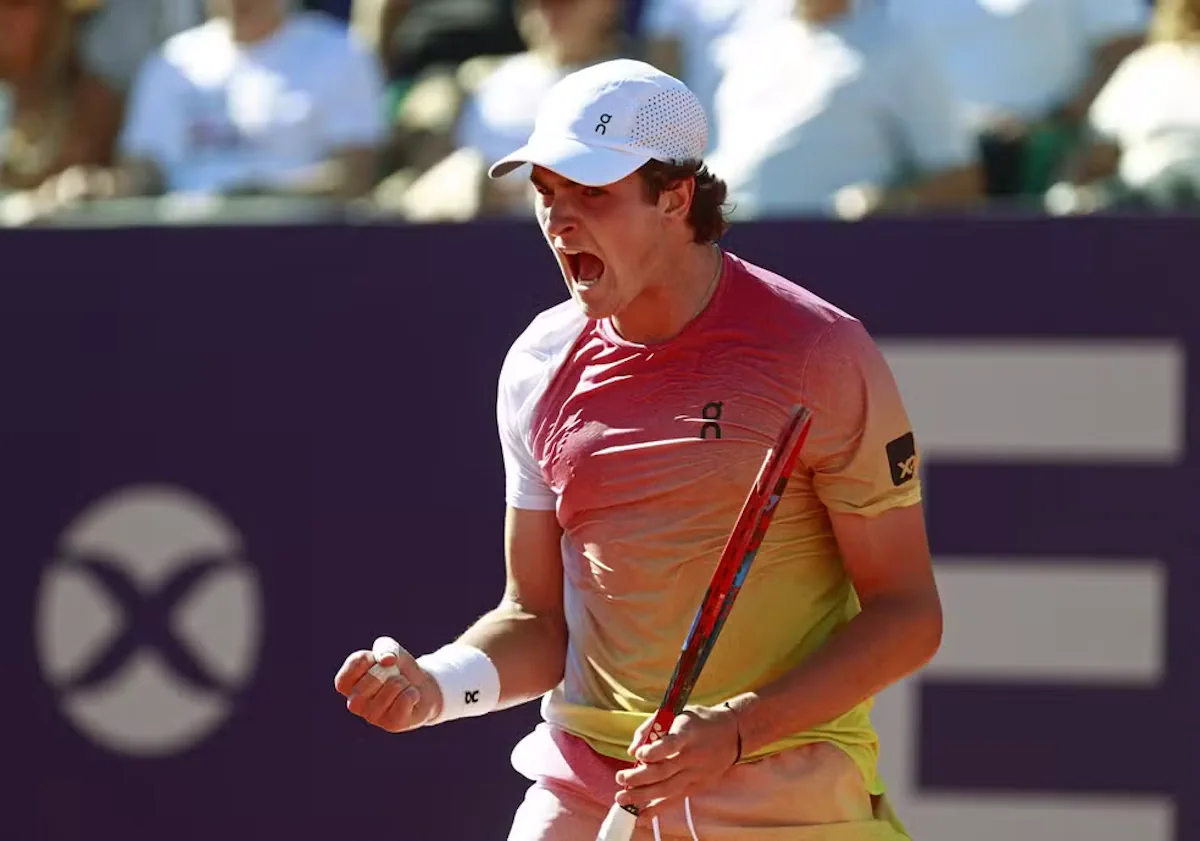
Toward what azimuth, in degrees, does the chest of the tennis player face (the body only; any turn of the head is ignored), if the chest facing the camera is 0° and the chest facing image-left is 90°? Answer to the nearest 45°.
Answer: approximately 45°

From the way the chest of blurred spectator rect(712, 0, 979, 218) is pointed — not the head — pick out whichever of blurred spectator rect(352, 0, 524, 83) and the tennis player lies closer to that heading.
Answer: the tennis player

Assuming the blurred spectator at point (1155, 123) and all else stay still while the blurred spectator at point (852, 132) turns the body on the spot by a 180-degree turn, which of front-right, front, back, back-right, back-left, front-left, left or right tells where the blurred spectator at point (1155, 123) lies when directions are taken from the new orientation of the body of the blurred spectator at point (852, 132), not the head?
right

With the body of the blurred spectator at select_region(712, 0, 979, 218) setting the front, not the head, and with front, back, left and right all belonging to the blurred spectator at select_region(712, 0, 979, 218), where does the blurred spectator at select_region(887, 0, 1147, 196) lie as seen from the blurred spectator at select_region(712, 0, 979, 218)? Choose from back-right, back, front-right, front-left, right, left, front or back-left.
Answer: back-left

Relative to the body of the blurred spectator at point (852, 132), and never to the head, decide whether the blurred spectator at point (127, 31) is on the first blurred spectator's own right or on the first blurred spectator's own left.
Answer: on the first blurred spectator's own right

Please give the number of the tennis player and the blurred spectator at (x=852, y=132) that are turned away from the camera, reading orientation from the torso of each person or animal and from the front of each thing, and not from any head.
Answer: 0

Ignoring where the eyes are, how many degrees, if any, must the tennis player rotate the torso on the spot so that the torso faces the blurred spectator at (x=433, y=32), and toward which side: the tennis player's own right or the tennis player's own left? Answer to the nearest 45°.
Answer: approximately 135° to the tennis player's own right

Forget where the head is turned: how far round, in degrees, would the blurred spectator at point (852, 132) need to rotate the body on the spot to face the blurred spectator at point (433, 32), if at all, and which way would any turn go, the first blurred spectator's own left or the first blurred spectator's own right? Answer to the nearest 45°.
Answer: approximately 135° to the first blurred spectator's own right

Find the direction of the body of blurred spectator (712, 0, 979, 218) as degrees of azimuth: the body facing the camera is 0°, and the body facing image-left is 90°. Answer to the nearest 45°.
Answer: approximately 0°

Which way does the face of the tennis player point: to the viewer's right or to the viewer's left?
to the viewer's left

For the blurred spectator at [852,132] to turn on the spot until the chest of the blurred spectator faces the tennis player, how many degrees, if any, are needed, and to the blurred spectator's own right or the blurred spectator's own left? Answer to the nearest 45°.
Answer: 0° — they already face them
